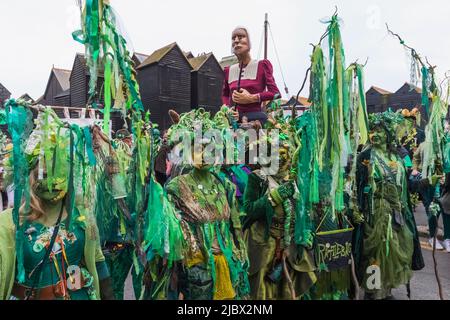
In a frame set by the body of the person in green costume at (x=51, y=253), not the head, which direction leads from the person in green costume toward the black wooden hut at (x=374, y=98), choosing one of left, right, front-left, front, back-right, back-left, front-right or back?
back-left

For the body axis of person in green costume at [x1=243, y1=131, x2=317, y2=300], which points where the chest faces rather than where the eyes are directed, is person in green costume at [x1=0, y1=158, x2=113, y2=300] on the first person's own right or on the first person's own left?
on the first person's own right

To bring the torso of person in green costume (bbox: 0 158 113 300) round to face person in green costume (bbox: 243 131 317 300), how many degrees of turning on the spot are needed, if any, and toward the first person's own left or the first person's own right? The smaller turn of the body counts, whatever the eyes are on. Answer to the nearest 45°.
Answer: approximately 90° to the first person's own left

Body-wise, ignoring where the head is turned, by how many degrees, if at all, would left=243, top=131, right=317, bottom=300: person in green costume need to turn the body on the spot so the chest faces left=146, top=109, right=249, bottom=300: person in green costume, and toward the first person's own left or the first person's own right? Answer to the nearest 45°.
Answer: approximately 90° to the first person's own right

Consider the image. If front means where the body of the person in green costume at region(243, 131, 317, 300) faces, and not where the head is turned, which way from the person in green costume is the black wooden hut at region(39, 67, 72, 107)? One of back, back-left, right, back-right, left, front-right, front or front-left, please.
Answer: back

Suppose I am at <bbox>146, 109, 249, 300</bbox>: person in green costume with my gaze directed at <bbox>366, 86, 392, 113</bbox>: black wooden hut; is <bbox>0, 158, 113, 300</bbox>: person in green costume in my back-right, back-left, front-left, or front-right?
back-left

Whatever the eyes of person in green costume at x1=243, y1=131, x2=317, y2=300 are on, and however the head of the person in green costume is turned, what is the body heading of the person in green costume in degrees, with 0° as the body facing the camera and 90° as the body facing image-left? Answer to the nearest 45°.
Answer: approximately 315°
